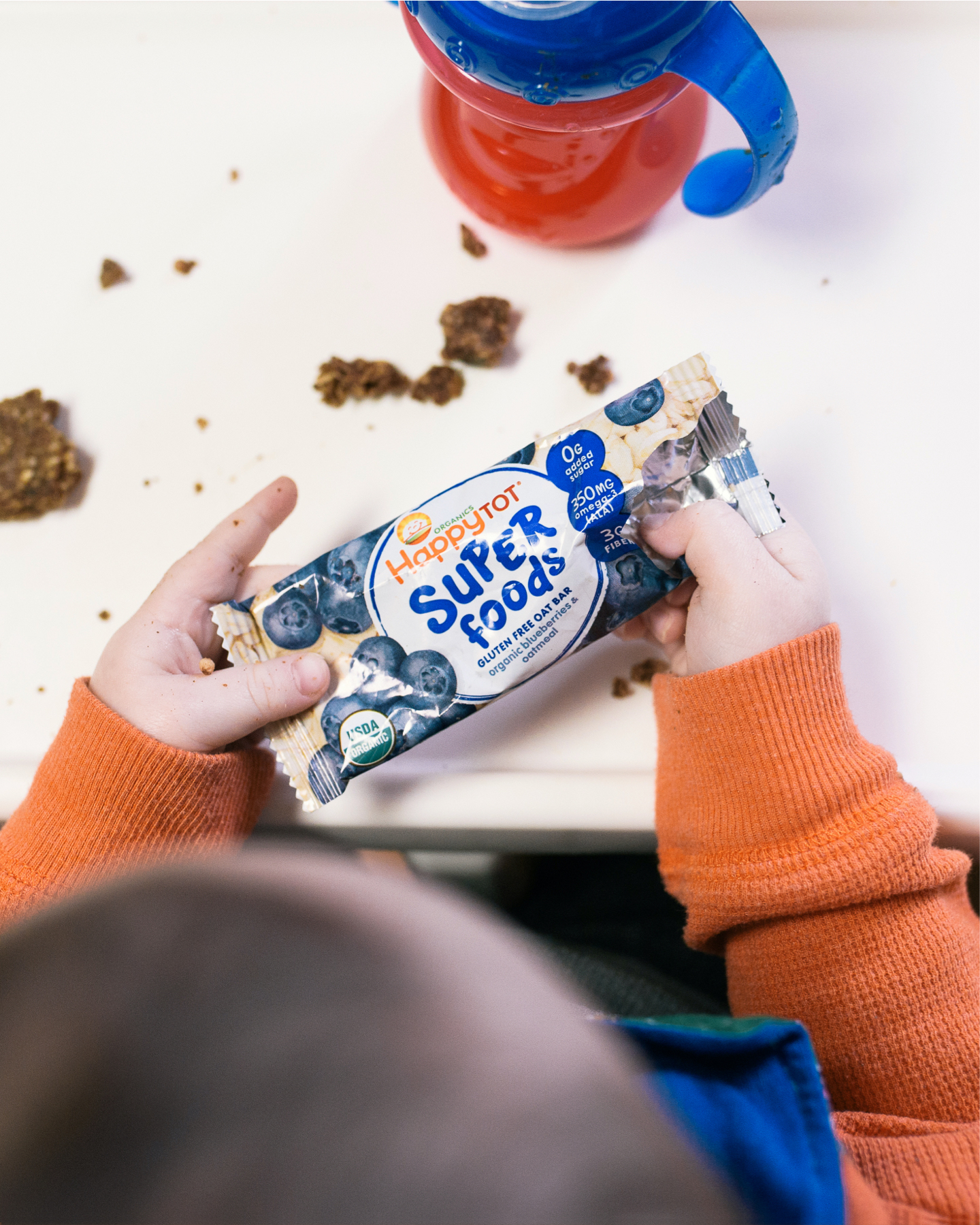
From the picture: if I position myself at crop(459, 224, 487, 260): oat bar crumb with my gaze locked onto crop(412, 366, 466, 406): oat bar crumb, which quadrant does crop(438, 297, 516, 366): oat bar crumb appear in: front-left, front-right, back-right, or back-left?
front-left

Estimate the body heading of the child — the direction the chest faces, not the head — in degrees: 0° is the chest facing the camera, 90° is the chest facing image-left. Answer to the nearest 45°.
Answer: approximately 180°

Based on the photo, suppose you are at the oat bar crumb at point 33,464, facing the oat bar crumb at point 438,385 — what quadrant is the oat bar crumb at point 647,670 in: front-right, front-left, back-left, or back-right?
front-right
